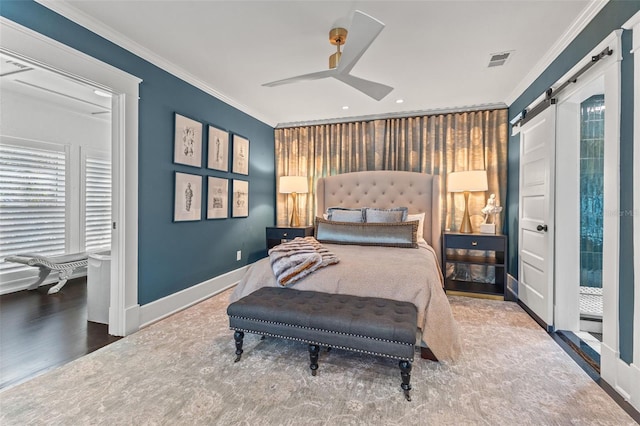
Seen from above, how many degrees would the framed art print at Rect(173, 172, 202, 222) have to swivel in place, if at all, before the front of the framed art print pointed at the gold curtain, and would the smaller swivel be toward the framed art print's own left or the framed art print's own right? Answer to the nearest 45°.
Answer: approximately 45° to the framed art print's own left

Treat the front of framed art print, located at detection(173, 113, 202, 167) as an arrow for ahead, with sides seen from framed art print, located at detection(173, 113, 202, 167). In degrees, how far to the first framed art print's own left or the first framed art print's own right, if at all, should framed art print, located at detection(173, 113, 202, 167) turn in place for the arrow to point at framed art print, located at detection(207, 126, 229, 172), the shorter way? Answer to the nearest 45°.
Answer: approximately 90° to the first framed art print's own left

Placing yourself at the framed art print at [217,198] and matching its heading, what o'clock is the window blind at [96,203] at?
The window blind is roughly at 6 o'clock from the framed art print.

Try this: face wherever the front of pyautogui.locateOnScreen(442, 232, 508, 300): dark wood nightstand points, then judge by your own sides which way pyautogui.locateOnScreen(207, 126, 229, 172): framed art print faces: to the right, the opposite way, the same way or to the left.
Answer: to the left

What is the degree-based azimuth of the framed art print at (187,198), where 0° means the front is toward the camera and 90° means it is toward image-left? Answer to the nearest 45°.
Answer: approximately 315°

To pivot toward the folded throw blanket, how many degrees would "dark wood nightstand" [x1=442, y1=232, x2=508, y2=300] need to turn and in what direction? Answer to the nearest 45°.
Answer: approximately 45° to its right

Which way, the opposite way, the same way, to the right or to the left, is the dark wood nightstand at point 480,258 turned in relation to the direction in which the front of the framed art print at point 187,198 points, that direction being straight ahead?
to the right

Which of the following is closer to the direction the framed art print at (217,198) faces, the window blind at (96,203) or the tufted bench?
the tufted bench
